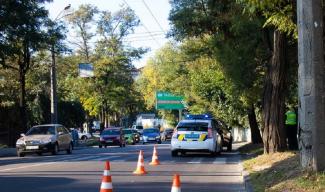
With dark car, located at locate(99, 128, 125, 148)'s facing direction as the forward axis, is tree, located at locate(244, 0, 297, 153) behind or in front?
in front

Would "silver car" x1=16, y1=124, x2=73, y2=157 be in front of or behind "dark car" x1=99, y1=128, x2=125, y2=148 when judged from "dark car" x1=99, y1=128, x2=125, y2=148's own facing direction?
in front

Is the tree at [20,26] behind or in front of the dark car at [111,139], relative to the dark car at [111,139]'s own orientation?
in front

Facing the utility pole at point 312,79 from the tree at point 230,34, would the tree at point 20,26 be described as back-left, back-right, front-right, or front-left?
back-right

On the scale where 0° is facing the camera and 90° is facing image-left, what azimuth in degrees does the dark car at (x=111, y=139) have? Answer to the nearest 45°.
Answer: approximately 0°

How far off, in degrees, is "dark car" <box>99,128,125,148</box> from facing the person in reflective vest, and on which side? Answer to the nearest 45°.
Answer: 0° — it already faces them

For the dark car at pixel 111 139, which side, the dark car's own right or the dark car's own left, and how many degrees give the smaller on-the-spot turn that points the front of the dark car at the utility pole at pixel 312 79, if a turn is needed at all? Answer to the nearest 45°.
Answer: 0° — it already faces it
